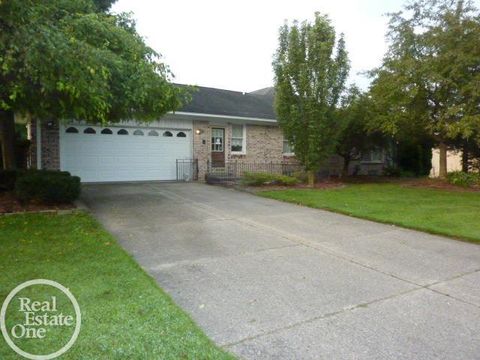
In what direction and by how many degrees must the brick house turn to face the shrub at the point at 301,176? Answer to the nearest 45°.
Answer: approximately 90° to its left

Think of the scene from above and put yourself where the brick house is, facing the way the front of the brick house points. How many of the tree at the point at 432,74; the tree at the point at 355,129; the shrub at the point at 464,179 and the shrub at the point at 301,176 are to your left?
4

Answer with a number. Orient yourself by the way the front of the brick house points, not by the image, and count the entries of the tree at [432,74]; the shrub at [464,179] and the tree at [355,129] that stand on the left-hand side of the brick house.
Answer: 3

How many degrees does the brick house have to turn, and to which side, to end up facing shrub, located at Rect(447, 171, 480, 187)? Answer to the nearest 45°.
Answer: approximately 90° to its left

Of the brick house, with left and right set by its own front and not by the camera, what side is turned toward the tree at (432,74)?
left

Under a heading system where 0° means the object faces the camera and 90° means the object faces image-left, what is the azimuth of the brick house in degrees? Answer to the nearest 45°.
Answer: approximately 0°

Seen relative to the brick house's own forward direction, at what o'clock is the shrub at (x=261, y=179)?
The shrub is roughly at 10 o'clock from the brick house.

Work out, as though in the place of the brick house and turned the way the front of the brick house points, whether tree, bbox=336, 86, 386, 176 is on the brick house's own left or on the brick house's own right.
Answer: on the brick house's own left
